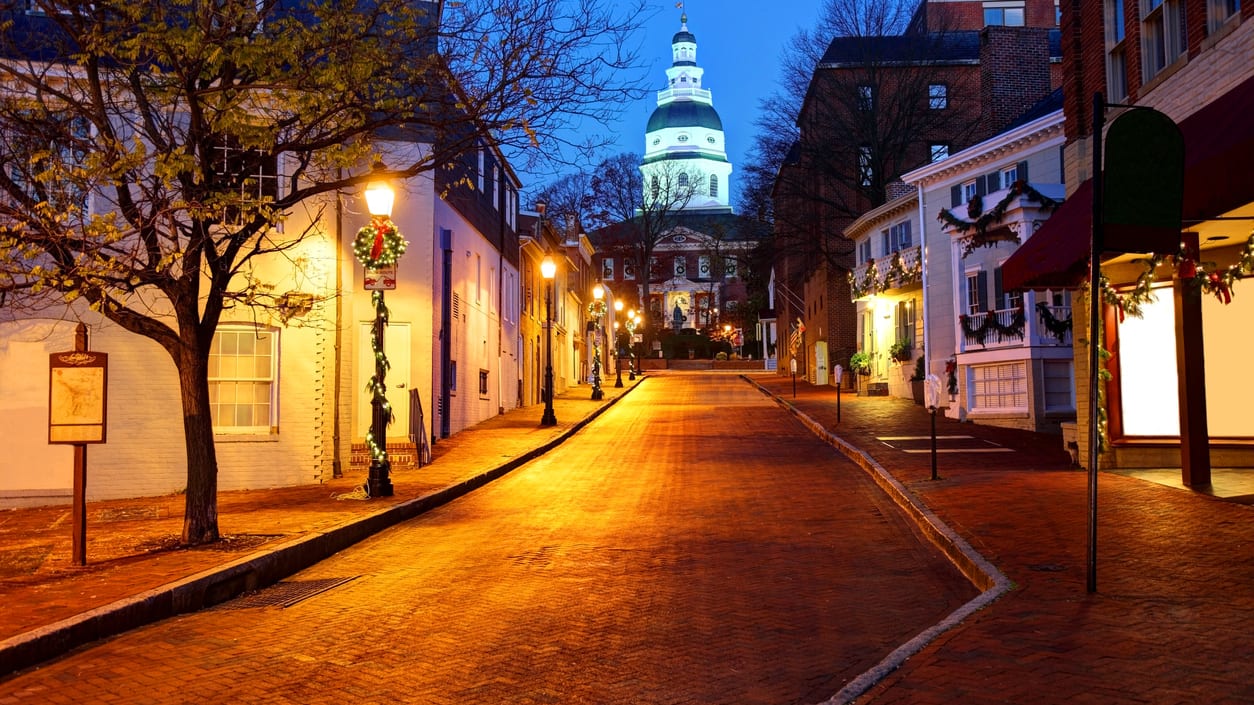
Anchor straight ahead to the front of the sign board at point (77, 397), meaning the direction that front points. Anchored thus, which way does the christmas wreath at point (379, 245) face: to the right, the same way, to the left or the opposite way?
the same way

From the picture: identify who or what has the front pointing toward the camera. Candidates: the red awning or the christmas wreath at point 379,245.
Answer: the christmas wreath

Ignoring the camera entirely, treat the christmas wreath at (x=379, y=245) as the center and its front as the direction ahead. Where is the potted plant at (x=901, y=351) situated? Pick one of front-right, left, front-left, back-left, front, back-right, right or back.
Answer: back-left

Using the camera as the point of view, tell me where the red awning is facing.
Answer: facing to the left of the viewer

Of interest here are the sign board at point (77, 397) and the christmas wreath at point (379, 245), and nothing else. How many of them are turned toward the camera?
2

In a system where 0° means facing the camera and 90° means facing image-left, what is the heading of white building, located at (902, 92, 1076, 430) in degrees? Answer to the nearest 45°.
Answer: approximately 45°

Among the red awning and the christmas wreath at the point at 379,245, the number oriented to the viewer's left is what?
1

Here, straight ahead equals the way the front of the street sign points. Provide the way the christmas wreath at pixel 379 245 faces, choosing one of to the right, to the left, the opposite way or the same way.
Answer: the same way

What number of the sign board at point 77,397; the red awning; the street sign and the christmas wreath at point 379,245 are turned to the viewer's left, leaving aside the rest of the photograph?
1

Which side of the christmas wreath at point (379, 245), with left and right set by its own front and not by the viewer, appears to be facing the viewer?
front

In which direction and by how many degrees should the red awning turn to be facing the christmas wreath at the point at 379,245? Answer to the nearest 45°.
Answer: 0° — it already faces it

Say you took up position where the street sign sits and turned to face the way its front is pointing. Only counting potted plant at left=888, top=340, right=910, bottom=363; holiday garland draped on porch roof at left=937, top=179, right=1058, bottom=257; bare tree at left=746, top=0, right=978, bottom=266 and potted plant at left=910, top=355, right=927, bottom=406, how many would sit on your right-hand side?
0

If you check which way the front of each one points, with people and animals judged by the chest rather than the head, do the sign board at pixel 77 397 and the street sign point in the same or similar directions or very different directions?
same or similar directions

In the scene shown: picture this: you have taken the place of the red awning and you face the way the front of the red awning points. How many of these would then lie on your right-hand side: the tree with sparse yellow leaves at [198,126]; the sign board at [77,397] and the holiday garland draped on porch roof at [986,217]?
1

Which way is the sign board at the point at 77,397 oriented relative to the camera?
toward the camera

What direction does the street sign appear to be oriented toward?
toward the camera
